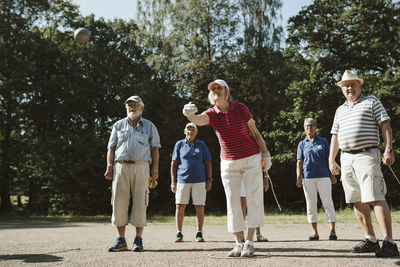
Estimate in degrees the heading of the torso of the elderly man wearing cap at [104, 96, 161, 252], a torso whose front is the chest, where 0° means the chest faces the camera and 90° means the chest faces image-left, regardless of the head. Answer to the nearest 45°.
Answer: approximately 0°

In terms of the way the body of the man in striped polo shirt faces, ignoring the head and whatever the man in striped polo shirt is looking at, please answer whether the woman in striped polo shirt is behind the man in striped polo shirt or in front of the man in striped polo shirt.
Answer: in front

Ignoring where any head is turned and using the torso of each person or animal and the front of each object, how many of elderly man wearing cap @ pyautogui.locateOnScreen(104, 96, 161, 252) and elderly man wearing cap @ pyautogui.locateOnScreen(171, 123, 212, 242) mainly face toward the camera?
2

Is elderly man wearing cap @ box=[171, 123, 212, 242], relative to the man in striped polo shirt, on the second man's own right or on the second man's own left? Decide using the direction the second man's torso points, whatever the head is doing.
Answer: on the second man's own right

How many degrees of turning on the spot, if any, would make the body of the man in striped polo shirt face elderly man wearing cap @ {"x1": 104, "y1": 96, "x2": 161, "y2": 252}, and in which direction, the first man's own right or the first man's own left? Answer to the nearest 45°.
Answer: approximately 45° to the first man's own right

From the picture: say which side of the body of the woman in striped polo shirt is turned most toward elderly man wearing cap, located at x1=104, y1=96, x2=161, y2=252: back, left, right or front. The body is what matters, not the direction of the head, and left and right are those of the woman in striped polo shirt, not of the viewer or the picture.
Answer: right

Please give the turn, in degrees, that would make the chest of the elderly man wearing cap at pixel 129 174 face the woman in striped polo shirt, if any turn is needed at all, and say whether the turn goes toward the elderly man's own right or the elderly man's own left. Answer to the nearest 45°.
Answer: approximately 45° to the elderly man's own left

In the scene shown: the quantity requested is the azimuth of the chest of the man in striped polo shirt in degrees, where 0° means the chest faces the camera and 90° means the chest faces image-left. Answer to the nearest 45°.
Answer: approximately 45°
